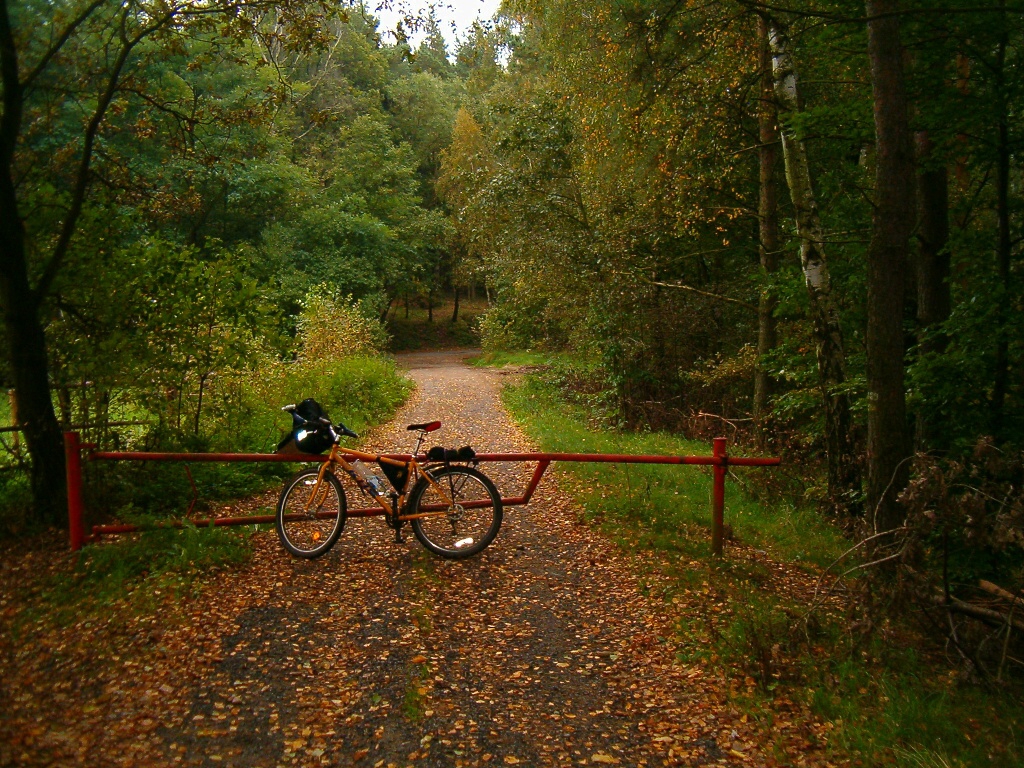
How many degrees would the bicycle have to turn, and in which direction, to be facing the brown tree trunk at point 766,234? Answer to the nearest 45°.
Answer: approximately 135° to its right

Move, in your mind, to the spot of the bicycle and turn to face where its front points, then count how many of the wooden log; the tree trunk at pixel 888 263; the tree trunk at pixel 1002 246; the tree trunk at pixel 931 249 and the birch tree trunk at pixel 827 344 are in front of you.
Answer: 0

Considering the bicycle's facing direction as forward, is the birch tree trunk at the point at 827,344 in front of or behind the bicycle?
behind

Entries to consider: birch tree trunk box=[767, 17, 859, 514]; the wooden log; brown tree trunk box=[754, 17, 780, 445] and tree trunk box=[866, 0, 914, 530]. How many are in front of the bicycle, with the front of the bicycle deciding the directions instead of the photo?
0

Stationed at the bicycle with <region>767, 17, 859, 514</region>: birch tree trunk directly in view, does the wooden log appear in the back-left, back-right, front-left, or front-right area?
front-right

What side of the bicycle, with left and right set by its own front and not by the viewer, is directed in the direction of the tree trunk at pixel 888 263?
back

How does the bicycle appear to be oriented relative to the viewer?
to the viewer's left

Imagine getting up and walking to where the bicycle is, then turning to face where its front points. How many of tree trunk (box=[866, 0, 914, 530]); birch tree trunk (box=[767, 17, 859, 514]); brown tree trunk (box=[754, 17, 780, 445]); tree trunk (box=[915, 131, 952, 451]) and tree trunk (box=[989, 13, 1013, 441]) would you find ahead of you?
0

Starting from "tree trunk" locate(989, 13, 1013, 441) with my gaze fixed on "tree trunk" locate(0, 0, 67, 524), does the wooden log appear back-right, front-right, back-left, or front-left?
front-left

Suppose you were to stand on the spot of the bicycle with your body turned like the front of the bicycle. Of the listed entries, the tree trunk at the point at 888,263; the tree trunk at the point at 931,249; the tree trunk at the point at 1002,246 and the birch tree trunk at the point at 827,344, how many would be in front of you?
0

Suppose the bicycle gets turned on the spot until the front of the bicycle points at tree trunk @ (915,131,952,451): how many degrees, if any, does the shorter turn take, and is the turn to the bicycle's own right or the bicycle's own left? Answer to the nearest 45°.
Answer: approximately 180°

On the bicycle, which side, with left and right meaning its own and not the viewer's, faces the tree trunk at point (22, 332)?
front

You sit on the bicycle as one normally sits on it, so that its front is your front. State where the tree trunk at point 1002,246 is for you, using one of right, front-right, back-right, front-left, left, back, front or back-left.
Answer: back

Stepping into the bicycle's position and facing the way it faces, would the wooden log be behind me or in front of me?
behind
